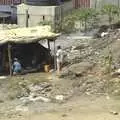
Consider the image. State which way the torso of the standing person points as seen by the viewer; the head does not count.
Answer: to the viewer's left

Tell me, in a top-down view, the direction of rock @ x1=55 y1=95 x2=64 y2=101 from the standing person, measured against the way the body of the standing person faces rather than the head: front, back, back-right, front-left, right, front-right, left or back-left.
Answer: left

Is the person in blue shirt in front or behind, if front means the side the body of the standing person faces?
in front

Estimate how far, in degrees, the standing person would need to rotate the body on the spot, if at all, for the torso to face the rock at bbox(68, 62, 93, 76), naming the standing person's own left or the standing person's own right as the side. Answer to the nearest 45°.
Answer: approximately 135° to the standing person's own left

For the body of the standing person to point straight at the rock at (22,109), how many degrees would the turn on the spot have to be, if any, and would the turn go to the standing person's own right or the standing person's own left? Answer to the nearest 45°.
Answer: approximately 90° to the standing person's own left

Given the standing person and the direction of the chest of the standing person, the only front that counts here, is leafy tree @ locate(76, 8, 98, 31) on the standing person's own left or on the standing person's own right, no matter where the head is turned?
on the standing person's own right

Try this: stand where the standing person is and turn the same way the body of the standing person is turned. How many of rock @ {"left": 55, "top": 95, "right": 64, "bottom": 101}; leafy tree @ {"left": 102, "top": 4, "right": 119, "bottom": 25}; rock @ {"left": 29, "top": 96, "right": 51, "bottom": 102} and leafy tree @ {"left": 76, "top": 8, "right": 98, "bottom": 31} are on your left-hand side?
2

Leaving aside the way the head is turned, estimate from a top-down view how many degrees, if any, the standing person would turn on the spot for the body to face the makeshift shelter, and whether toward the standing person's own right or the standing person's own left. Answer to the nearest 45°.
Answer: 0° — they already face it

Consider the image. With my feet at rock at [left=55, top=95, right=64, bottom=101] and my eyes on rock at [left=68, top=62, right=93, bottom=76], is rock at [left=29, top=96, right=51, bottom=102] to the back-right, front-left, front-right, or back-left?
back-left
